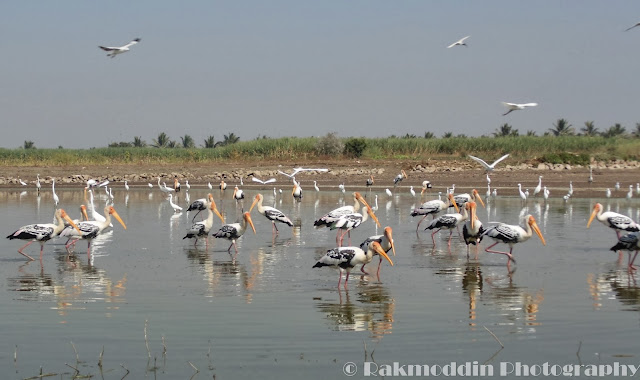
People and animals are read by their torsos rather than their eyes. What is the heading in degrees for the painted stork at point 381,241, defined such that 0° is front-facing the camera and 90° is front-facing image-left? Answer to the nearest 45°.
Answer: approximately 315°

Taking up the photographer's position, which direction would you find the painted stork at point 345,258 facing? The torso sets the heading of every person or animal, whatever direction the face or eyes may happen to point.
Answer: facing to the right of the viewer

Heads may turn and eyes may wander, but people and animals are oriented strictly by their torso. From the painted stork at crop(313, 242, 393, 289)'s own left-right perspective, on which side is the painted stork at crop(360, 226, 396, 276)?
on its left

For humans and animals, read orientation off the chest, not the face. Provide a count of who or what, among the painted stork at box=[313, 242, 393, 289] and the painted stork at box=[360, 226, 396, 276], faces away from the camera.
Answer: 0
